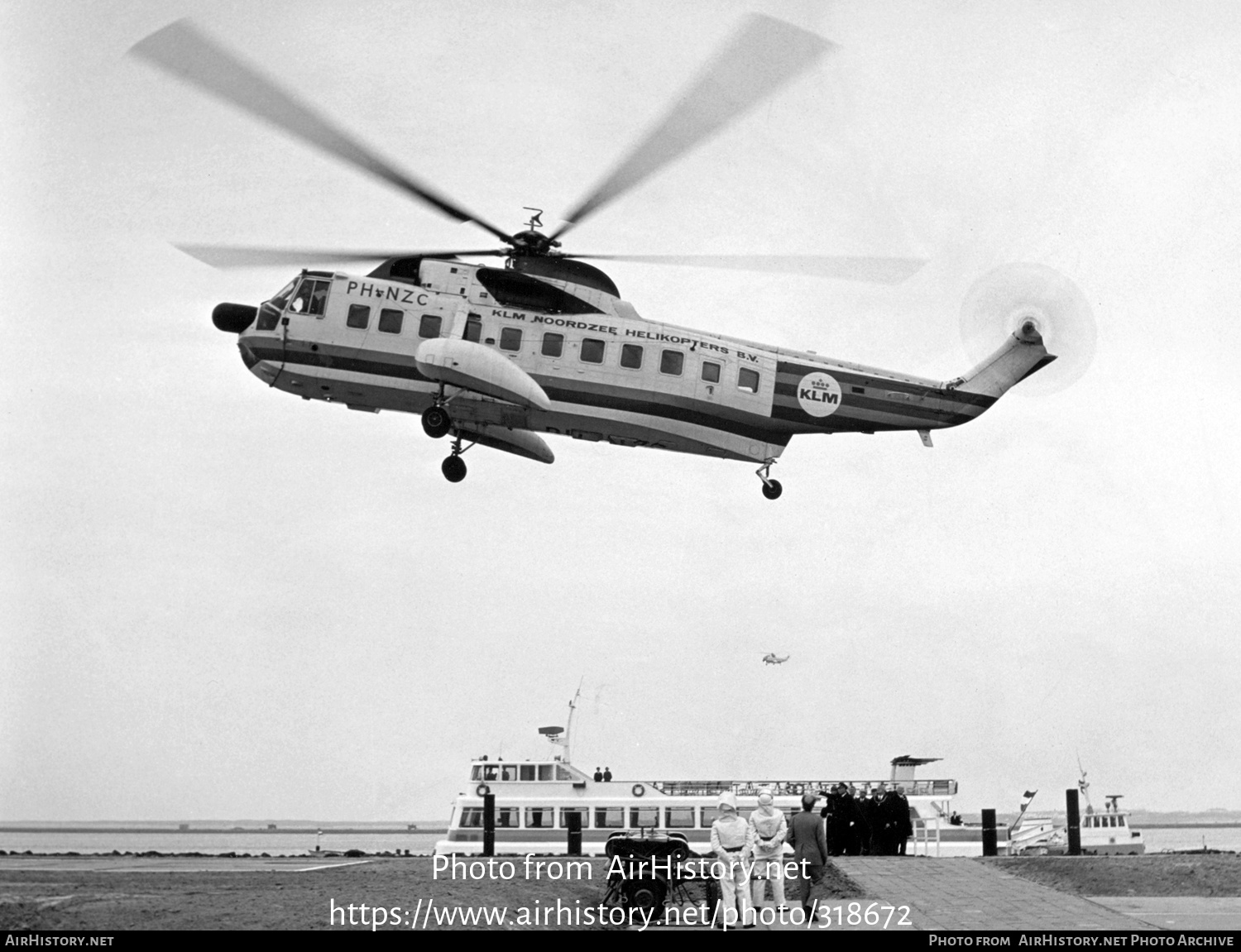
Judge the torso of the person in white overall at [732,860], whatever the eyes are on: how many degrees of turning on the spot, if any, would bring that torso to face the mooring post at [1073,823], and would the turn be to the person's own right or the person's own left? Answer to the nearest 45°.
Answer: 0° — they already face it

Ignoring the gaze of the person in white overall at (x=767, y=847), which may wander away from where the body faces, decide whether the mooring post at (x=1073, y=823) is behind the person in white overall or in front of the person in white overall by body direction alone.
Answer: in front

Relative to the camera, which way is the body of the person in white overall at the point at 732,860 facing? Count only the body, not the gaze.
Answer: away from the camera

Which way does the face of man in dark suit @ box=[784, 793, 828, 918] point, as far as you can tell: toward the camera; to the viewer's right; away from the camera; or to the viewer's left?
away from the camera

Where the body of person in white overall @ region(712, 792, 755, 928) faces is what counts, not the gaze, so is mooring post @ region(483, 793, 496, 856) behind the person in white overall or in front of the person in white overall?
in front

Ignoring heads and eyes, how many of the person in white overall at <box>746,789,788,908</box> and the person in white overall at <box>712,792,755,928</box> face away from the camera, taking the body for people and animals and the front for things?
2

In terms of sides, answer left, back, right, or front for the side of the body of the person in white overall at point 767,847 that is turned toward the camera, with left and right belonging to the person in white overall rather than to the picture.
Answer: back
